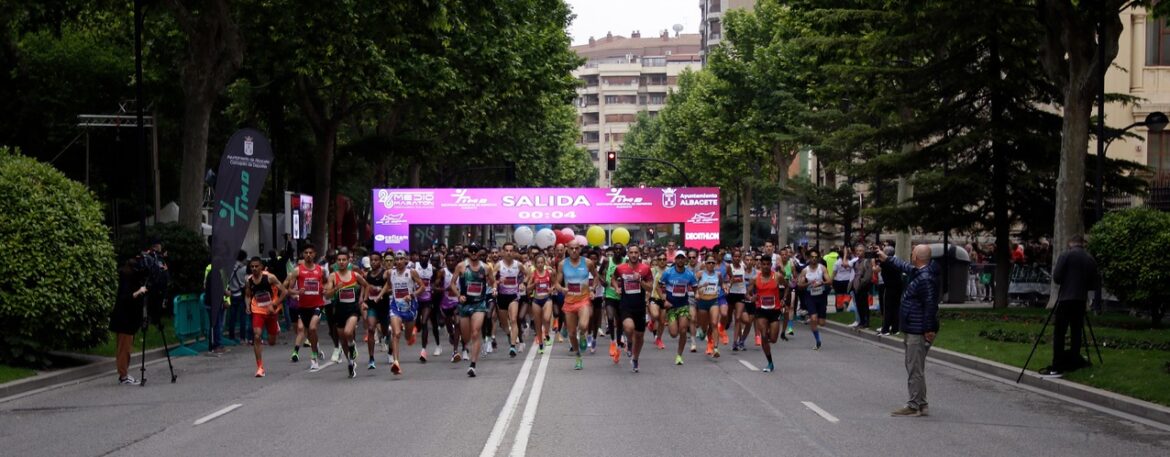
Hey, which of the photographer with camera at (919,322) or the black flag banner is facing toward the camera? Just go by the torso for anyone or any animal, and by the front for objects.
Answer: the black flag banner

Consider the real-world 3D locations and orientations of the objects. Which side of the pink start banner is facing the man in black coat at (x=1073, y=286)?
front

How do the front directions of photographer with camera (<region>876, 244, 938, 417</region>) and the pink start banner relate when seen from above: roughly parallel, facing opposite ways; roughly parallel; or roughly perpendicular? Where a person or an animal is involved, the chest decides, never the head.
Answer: roughly perpendicular

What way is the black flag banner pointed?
toward the camera

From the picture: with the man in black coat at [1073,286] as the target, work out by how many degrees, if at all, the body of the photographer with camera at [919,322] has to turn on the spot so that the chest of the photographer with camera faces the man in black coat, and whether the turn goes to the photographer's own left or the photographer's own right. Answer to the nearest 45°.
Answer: approximately 135° to the photographer's own right

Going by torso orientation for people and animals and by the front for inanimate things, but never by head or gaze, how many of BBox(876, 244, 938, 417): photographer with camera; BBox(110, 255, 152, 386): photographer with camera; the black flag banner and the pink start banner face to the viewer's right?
1

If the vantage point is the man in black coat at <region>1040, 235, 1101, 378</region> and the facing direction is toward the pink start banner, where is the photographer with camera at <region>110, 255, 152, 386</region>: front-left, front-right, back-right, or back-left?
front-left

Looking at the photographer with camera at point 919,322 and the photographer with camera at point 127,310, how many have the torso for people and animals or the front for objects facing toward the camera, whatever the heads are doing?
0

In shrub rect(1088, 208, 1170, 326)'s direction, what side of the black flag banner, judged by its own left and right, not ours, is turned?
left

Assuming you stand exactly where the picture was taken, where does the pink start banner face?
facing the viewer

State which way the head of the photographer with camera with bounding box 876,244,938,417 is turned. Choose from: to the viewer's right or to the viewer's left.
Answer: to the viewer's left

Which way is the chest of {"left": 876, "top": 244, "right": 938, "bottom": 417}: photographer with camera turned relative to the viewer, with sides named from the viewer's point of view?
facing to the left of the viewer

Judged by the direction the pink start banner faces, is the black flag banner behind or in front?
in front
